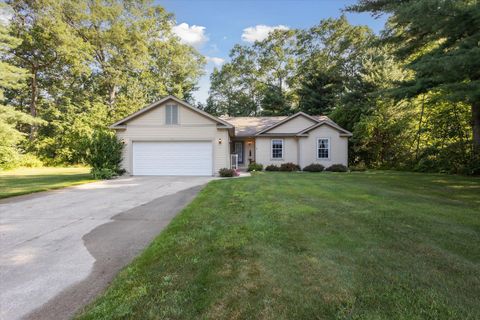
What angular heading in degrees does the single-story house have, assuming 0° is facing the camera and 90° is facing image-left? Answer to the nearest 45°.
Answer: approximately 0°

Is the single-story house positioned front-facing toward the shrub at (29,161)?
no

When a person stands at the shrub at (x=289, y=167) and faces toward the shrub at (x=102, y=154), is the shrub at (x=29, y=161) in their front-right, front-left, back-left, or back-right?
front-right

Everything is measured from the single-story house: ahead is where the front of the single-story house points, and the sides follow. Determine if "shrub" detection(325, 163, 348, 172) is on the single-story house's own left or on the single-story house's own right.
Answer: on the single-story house's own left

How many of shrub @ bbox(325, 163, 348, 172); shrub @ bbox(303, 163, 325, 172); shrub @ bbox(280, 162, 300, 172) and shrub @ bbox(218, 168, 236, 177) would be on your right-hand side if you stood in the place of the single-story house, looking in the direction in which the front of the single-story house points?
0

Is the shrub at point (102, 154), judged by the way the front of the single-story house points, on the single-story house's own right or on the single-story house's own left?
on the single-story house's own right

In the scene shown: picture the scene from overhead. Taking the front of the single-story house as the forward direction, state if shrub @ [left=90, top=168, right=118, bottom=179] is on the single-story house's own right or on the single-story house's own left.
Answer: on the single-story house's own right

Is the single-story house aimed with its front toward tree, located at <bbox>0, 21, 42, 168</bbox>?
no

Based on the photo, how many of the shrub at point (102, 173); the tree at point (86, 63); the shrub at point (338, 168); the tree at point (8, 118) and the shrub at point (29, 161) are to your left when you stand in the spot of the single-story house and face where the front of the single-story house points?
1

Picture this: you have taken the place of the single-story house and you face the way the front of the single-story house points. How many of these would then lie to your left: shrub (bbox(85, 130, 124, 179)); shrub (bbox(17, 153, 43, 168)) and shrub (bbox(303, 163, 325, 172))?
1

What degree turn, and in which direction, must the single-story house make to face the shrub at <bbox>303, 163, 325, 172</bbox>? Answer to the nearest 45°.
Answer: approximately 90° to its left

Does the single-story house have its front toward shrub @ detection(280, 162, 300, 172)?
no

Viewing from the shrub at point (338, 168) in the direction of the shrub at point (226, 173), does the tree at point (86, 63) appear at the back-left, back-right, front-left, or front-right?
front-right
